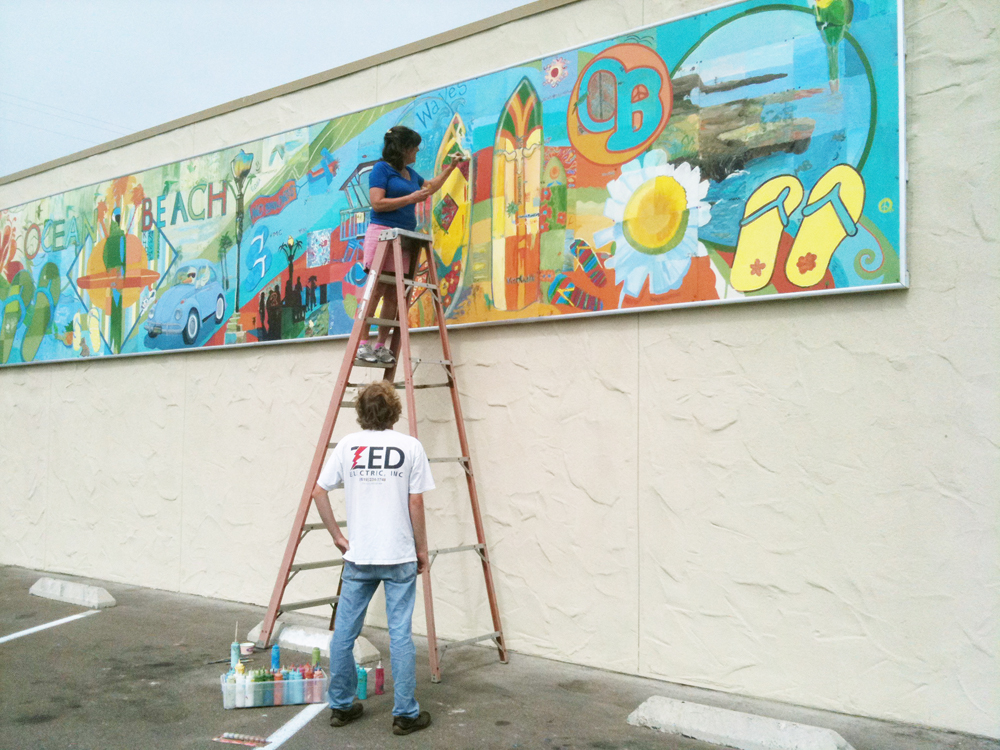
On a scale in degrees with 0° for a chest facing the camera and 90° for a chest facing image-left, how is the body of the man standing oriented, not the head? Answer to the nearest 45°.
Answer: approximately 180°

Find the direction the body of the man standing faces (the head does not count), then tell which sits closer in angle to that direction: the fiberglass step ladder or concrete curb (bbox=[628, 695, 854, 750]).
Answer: the fiberglass step ladder

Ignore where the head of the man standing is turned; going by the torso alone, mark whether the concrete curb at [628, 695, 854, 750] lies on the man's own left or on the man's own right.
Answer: on the man's own right

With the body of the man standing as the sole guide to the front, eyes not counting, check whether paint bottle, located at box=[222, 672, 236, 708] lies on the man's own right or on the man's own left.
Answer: on the man's own left

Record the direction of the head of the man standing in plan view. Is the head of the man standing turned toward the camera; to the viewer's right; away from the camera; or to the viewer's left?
away from the camera

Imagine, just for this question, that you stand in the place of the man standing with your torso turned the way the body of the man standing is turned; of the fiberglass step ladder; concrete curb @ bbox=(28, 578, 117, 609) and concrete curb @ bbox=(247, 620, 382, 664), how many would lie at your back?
0

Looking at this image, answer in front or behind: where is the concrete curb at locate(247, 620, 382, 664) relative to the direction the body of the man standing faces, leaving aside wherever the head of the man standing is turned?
in front

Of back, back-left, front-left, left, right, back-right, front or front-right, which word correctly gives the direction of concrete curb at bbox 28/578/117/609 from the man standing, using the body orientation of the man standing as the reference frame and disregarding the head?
front-left

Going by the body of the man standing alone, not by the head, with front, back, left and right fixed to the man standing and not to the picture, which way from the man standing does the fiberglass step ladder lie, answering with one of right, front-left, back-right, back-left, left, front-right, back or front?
front

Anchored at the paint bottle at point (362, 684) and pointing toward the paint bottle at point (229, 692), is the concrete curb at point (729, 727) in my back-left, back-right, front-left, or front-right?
back-left
